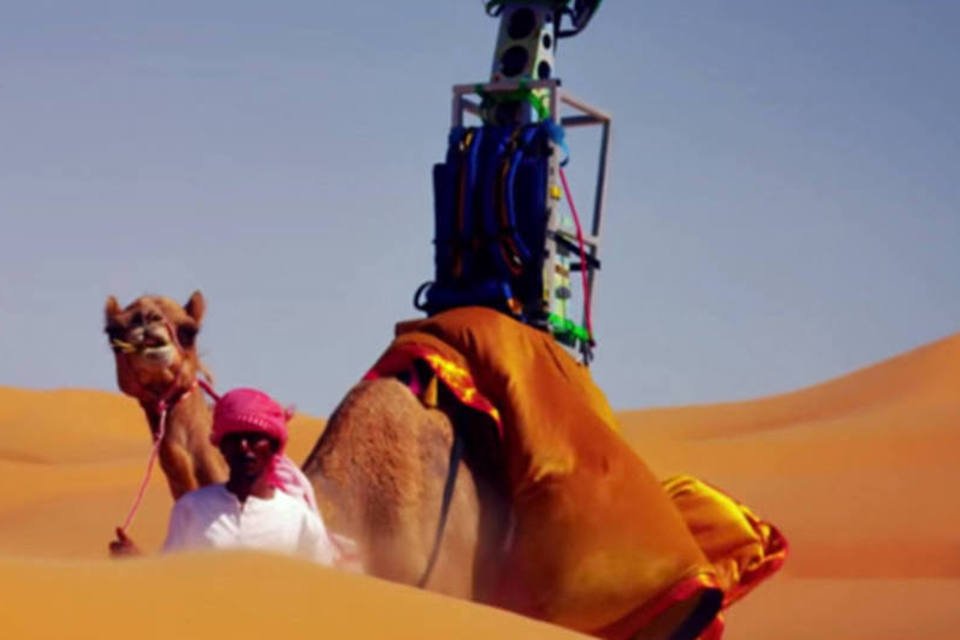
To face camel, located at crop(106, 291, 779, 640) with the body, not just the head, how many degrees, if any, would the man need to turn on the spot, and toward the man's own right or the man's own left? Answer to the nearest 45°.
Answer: approximately 135° to the man's own left

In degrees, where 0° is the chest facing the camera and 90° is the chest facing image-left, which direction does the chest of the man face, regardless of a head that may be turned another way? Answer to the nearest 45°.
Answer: approximately 0°

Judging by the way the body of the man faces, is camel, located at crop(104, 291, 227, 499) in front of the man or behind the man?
behind
